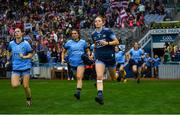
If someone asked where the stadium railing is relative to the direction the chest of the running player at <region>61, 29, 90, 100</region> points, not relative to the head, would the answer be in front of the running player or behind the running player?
behind

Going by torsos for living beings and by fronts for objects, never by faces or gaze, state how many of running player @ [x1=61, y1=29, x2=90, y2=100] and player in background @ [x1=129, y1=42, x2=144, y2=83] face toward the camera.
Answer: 2

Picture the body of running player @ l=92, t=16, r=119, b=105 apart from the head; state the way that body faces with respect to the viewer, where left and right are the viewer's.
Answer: facing the viewer and to the left of the viewer

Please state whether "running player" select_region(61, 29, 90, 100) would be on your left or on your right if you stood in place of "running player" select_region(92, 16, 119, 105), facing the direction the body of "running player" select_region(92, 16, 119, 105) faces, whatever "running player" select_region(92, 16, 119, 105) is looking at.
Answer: on your right

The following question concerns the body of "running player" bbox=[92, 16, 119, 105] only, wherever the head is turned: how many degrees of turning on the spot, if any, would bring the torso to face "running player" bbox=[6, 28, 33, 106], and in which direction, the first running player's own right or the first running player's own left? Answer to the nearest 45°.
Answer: approximately 45° to the first running player's own right

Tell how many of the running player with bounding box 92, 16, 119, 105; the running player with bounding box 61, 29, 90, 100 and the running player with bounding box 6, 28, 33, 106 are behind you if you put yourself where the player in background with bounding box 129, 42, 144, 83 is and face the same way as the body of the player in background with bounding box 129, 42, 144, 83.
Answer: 0

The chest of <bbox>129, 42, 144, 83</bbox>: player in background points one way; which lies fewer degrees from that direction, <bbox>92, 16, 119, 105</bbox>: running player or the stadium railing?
the running player

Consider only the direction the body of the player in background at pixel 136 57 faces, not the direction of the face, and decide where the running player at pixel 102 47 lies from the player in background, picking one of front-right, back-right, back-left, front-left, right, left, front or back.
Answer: front

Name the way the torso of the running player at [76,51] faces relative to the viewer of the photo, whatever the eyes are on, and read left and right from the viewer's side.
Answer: facing the viewer

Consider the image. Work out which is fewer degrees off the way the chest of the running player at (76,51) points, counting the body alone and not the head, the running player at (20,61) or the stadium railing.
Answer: the running player

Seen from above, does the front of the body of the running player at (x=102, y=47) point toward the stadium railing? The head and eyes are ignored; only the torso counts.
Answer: no
